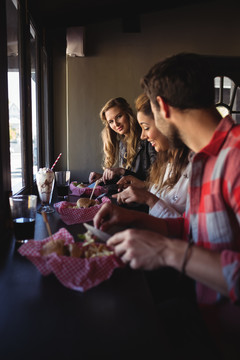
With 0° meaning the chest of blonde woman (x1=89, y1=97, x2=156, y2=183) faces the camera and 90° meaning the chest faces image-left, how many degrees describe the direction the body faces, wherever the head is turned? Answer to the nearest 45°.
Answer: approximately 45°

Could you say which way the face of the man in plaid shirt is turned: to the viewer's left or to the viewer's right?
to the viewer's left

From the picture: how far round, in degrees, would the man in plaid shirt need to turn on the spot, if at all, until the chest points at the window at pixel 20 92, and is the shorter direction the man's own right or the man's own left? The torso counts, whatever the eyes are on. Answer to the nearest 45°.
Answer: approximately 45° to the man's own right

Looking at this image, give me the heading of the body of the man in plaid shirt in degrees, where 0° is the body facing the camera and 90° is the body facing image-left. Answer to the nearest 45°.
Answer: approximately 90°

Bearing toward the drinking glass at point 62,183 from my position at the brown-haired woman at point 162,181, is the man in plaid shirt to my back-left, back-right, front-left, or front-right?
back-left
